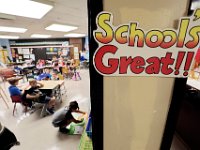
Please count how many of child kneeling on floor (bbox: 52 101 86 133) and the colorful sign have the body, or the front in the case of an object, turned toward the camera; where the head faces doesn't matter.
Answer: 1

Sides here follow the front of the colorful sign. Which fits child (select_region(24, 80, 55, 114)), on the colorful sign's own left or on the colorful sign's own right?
on the colorful sign's own right

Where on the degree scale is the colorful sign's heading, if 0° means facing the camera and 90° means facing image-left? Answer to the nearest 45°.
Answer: approximately 0°

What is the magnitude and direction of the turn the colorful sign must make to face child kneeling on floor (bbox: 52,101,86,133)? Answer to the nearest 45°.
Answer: approximately 135° to its right
